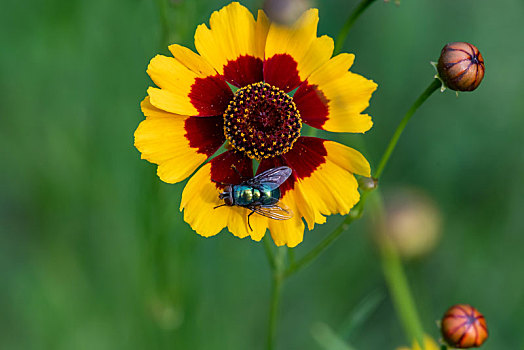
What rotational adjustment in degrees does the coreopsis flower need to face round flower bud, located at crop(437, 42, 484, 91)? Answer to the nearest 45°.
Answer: approximately 90° to its left

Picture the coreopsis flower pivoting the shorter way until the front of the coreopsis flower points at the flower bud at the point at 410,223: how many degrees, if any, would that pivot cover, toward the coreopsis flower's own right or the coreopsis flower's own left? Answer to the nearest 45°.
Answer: approximately 135° to the coreopsis flower's own left

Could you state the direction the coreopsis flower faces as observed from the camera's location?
facing the viewer

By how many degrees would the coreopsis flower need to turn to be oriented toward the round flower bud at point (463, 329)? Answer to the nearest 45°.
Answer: approximately 90° to its left
